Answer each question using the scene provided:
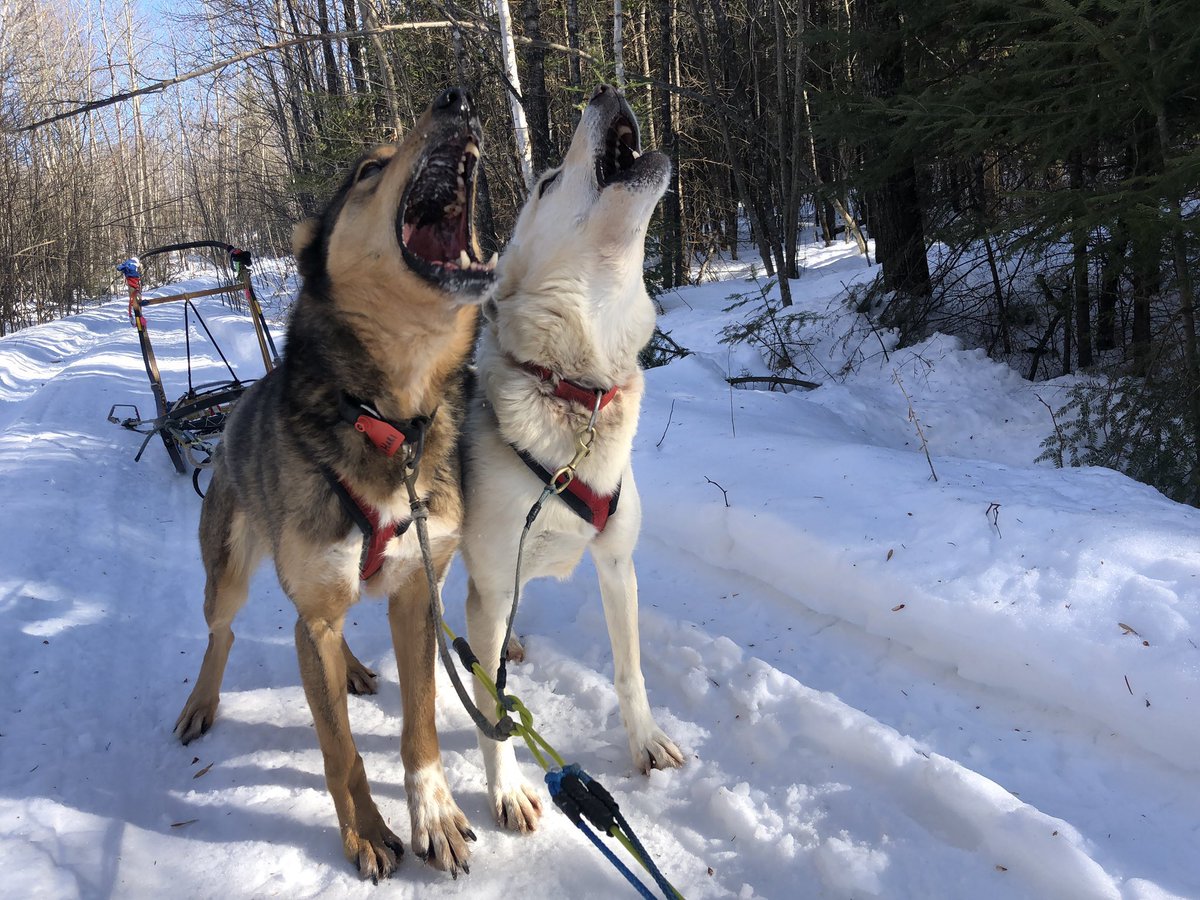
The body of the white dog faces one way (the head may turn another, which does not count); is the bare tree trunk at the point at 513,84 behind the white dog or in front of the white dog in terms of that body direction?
behind

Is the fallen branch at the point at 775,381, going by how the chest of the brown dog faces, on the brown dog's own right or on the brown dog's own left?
on the brown dog's own left

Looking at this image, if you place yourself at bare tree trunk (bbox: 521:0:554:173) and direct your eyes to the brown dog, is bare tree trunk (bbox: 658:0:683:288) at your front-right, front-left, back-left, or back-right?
back-left

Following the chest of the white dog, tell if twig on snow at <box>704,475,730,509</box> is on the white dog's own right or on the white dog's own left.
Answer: on the white dog's own left

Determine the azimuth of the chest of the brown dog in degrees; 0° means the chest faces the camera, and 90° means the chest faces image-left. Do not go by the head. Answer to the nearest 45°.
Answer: approximately 315°

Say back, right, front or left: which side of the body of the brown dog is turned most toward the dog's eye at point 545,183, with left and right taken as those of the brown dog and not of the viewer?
left

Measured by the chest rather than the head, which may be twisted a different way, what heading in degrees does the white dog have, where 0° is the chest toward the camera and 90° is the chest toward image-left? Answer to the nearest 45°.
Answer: approximately 315°
